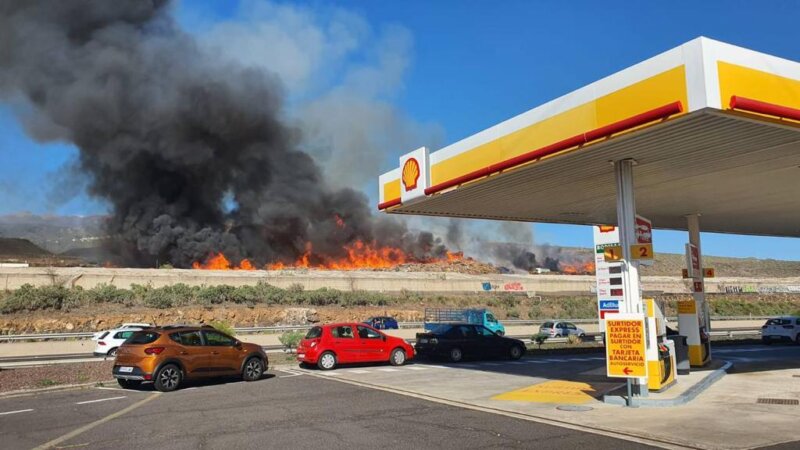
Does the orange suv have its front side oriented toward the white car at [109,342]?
no

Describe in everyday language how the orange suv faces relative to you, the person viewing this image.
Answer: facing away from the viewer and to the right of the viewer

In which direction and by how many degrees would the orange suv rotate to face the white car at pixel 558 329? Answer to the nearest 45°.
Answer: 0° — it already faces it

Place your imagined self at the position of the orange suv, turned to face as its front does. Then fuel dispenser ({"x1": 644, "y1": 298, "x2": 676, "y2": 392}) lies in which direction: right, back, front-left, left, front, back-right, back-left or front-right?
right

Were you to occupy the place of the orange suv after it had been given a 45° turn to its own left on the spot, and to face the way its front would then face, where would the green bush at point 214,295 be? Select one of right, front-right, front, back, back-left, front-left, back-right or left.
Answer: front

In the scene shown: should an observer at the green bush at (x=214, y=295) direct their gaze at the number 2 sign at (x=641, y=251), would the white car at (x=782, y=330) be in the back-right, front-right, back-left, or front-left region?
front-left
